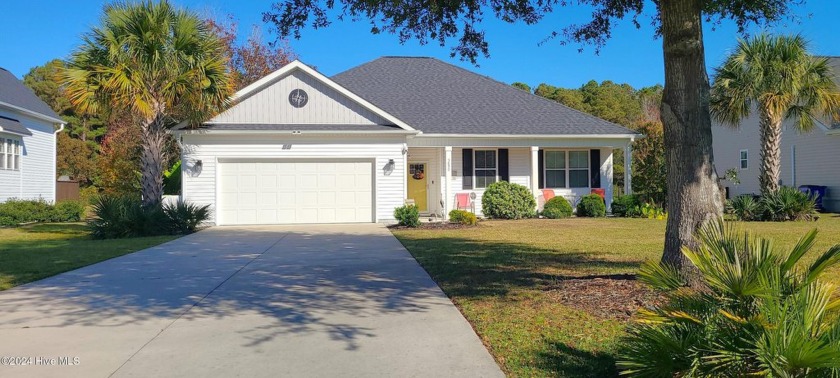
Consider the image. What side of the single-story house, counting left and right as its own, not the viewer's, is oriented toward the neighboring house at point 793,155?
left

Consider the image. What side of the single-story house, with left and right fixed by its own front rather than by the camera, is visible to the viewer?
front

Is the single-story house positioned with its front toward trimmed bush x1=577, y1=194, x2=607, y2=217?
no

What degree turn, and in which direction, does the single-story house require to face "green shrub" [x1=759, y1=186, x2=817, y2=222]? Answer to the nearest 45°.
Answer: approximately 90° to its left

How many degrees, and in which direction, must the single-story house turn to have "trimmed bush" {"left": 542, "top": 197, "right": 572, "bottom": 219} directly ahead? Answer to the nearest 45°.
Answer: approximately 90° to its left

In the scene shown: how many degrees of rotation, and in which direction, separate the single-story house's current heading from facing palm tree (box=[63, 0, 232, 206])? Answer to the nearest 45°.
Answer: approximately 45° to its right

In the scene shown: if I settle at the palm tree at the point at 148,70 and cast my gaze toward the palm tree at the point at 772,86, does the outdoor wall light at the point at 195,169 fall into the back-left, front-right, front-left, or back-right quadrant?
front-left

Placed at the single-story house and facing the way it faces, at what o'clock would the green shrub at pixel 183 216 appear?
The green shrub is roughly at 2 o'clock from the single-story house.

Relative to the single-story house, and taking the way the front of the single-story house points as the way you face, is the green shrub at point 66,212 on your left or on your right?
on your right

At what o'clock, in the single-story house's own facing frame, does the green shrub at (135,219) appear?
The green shrub is roughly at 2 o'clock from the single-story house.

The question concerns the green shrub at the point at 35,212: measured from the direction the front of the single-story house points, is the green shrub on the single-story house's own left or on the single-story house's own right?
on the single-story house's own right

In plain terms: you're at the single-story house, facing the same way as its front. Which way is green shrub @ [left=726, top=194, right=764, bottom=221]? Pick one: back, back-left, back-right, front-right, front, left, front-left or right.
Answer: left

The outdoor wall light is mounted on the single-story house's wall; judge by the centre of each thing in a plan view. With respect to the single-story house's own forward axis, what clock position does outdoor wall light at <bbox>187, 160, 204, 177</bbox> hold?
The outdoor wall light is roughly at 3 o'clock from the single-story house.

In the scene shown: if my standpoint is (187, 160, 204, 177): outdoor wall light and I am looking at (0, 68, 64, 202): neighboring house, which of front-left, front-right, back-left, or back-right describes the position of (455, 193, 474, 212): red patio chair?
back-right

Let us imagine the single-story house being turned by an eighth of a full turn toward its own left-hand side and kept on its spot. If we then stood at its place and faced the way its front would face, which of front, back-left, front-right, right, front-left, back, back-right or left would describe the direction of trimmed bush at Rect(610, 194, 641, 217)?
front-left
